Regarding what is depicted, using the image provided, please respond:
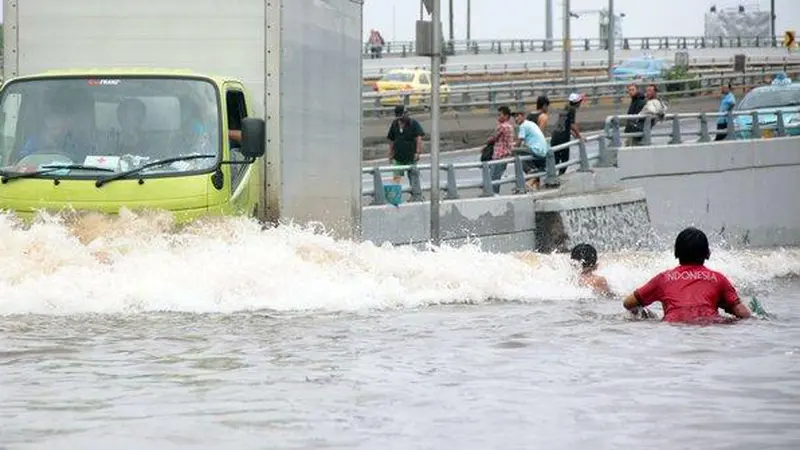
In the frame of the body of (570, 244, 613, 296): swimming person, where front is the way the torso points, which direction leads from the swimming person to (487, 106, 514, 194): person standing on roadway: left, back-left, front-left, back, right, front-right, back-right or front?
front-right

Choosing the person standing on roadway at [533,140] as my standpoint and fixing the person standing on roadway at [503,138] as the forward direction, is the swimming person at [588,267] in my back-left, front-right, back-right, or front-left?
back-left

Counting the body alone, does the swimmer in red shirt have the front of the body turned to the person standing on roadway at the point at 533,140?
yes

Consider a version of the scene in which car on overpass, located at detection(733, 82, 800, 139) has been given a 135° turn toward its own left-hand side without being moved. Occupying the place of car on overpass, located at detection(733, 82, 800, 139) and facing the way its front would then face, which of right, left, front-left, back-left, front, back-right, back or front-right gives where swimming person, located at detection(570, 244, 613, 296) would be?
right

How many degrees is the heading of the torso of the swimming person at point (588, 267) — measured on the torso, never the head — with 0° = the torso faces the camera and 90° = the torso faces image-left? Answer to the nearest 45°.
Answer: approximately 135°

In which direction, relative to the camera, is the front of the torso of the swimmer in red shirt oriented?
away from the camera

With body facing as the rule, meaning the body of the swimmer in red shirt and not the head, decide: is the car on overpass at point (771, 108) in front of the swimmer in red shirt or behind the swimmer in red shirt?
in front

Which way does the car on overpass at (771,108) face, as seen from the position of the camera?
facing the viewer and to the left of the viewer

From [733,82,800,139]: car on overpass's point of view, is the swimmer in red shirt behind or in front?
in front

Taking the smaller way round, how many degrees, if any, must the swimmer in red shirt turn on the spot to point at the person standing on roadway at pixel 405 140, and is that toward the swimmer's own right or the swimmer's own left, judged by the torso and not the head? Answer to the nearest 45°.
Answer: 0° — they already face them

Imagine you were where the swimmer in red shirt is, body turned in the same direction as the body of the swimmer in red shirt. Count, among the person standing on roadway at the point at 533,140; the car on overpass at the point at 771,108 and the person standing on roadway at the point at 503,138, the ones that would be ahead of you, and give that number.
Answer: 3

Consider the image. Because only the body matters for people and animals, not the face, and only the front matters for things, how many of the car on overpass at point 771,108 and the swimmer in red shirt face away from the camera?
1

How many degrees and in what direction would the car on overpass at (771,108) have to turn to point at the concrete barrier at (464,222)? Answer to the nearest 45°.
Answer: approximately 45° to its left

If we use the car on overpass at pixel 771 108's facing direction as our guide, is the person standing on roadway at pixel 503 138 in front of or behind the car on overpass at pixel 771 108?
in front

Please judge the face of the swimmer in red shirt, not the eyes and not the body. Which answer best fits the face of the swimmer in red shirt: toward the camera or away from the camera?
away from the camera

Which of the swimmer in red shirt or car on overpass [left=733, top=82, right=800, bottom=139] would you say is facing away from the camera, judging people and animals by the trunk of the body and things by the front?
the swimmer in red shirt

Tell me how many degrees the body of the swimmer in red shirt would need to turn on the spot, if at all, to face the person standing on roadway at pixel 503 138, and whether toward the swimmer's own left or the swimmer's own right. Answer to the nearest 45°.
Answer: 0° — they already face them
